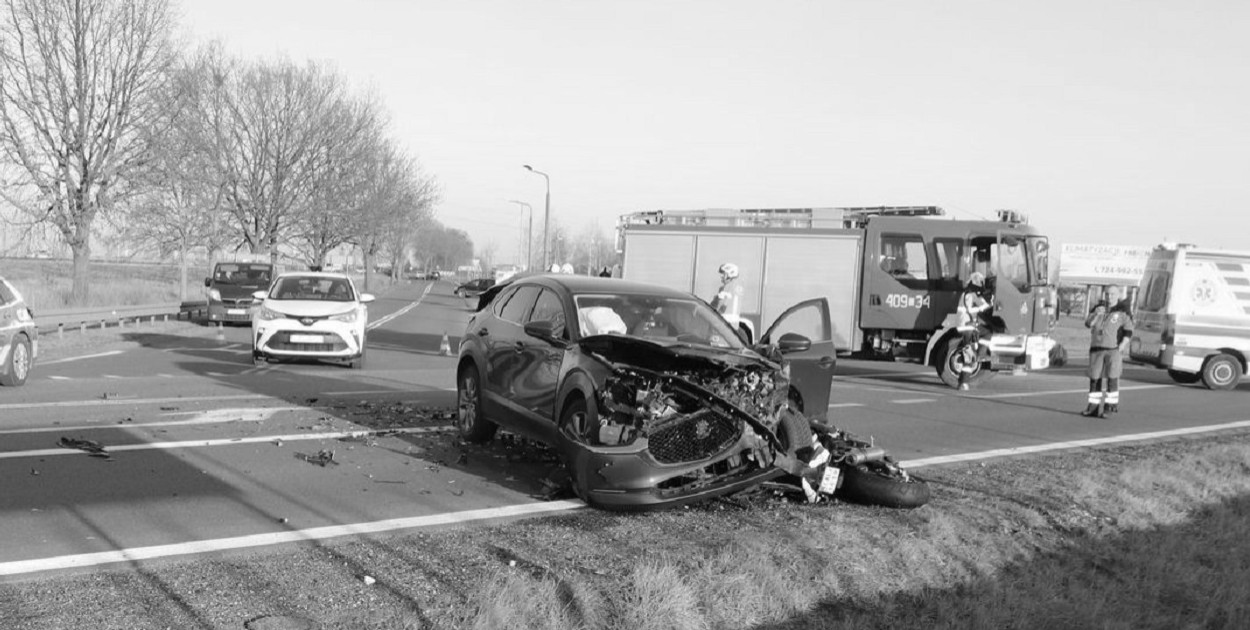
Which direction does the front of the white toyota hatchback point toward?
toward the camera

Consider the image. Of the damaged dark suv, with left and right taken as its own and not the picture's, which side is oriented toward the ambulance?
left

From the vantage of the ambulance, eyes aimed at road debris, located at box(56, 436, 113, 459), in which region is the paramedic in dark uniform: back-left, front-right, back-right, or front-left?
front-left

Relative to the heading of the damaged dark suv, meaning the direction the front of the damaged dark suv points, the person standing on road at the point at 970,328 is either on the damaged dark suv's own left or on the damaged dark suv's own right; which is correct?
on the damaged dark suv's own left

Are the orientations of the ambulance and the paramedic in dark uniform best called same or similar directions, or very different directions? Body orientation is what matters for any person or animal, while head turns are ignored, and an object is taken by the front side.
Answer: very different directions

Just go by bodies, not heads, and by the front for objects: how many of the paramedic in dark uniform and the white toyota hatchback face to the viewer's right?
0

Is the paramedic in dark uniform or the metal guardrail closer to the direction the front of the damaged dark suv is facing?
the paramedic in dark uniform

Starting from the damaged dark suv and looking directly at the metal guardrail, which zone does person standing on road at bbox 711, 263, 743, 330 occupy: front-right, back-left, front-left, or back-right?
front-right
